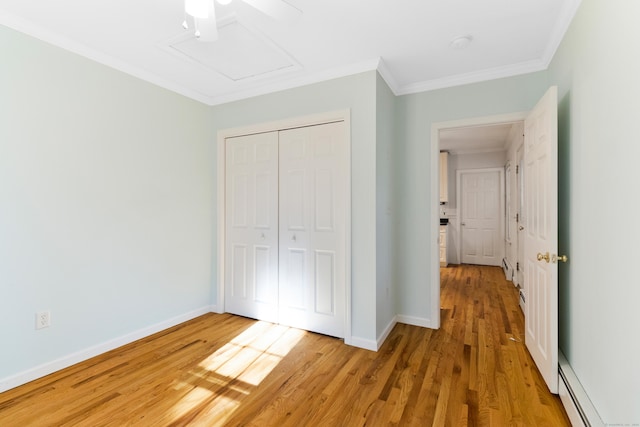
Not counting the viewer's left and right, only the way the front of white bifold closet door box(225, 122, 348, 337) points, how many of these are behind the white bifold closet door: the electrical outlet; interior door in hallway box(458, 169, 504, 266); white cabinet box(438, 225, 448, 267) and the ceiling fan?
2

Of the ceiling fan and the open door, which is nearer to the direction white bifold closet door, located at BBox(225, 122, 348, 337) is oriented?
the ceiling fan

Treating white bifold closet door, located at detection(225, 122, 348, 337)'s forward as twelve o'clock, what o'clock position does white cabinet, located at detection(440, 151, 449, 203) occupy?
The white cabinet is roughly at 6 o'clock from the white bifold closet door.

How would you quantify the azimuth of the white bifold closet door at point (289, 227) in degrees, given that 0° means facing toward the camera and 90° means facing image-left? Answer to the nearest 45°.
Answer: approximately 45°

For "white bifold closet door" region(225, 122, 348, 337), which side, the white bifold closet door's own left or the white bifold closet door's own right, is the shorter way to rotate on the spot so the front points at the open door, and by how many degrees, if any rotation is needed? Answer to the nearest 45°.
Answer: approximately 90° to the white bifold closet door's own left

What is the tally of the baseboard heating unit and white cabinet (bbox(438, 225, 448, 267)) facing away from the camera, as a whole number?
0

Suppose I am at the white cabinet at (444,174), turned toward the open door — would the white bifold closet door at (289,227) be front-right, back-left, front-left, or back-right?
front-right

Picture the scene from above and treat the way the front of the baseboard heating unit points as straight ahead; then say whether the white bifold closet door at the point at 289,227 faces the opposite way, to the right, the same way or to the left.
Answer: to the left

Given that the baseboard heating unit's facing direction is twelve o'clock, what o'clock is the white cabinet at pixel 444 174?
The white cabinet is roughly at 2 o'clock from the baseboard heating unit.

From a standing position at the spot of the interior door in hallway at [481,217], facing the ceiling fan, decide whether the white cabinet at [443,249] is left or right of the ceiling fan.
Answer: right

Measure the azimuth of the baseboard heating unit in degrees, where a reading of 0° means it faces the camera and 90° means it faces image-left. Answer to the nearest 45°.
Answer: approximately 90°
